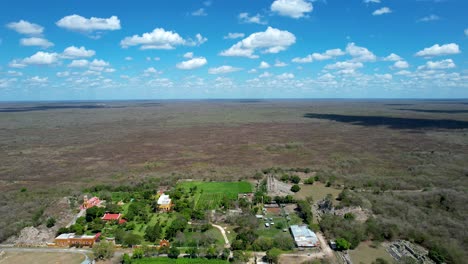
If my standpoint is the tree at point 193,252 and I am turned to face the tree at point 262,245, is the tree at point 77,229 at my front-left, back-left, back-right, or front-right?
back-left

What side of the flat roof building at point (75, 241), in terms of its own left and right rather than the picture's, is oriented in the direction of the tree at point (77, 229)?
back

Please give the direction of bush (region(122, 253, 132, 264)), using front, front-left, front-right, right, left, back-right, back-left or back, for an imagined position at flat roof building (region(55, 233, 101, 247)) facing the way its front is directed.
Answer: front-left

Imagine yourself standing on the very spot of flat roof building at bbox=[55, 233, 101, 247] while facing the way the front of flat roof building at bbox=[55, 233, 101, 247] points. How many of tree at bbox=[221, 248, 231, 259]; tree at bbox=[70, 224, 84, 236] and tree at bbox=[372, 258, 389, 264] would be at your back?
1

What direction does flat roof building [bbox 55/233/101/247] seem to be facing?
toward the camera

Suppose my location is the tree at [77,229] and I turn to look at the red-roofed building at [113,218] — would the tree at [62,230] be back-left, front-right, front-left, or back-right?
back-left

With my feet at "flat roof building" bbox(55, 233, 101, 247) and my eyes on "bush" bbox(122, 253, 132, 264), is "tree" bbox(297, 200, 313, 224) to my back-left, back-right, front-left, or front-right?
front-left

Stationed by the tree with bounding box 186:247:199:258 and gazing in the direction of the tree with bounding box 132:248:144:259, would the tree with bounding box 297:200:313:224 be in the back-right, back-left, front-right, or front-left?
back-right

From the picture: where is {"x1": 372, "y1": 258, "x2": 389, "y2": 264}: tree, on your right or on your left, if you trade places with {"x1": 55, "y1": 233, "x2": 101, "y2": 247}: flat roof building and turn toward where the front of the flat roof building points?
on your left

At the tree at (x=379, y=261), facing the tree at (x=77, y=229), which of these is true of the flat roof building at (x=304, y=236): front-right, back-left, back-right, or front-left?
front-right
